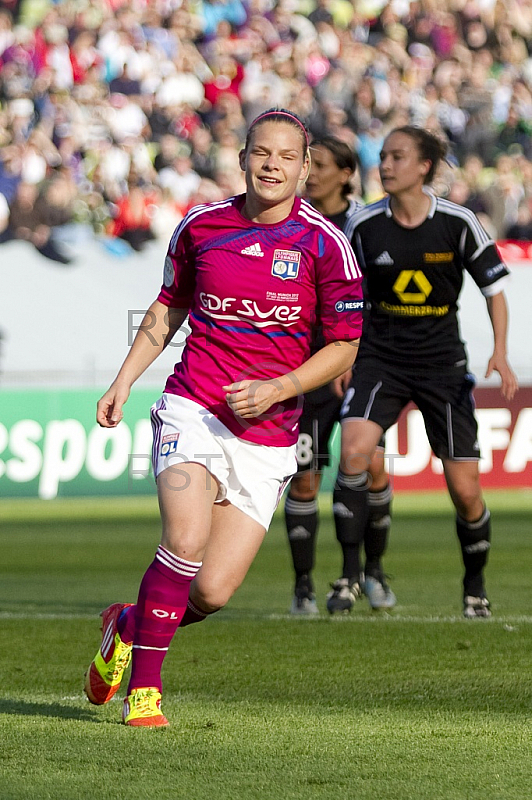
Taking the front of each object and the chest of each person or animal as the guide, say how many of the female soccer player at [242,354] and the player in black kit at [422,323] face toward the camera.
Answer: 2

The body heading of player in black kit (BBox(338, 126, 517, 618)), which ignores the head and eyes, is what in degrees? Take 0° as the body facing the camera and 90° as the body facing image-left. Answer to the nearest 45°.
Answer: approximately 0°

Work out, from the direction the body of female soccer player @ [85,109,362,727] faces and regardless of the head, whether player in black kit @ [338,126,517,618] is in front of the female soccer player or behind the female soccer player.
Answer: behind

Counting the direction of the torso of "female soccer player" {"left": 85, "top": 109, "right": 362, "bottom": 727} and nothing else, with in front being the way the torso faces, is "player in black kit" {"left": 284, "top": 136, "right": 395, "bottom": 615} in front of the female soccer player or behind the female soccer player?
behind

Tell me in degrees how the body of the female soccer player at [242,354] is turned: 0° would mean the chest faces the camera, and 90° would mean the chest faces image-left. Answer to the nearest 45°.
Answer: approximately 0°
